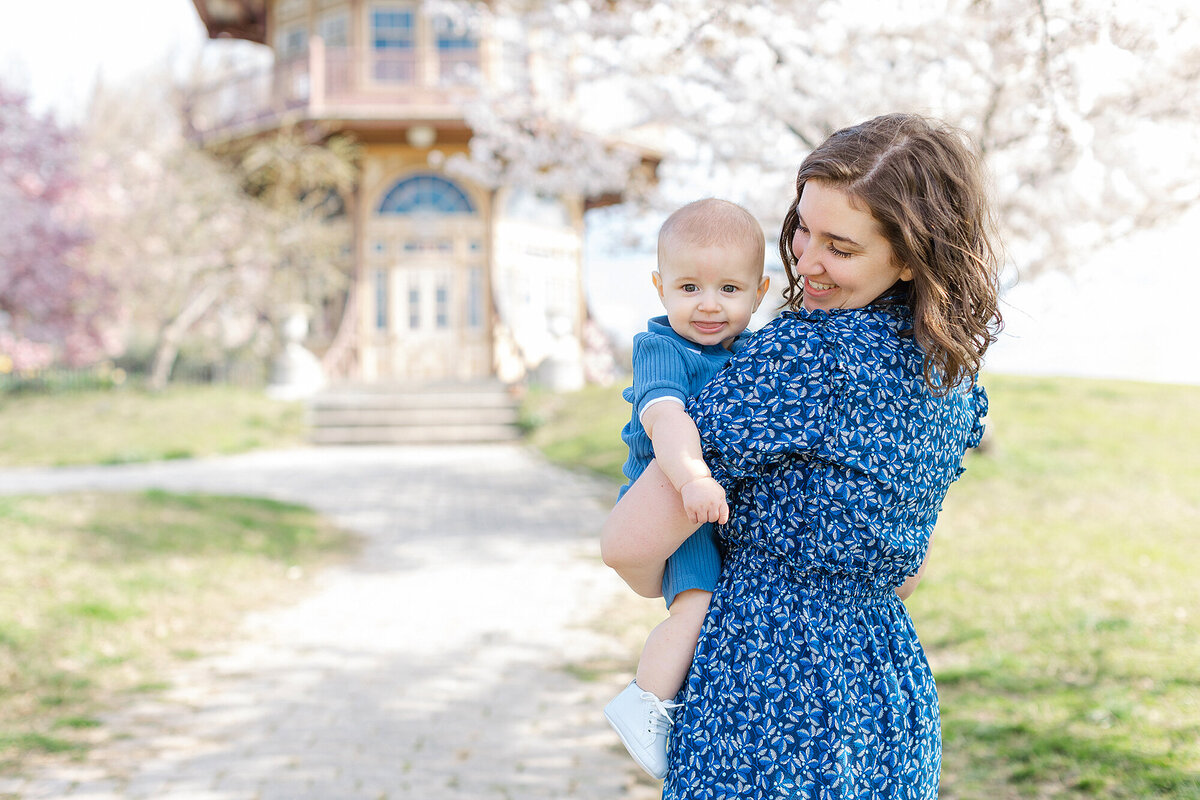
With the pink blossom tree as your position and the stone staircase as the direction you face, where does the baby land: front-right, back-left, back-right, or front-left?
front-right

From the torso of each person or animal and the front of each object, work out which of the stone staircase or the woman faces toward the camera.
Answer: the stone staircase

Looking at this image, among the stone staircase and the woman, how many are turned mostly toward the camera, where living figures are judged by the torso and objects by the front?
1

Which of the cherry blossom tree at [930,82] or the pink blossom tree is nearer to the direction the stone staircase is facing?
the cherry blossom tree

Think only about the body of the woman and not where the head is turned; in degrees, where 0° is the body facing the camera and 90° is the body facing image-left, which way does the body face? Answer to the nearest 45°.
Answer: approximately 135°

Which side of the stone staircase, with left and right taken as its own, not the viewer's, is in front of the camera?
front

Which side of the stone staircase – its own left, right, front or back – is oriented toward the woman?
front

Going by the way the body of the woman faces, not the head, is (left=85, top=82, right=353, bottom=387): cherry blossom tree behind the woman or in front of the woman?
in front

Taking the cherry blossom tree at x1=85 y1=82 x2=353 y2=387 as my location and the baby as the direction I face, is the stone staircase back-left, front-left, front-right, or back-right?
front-left

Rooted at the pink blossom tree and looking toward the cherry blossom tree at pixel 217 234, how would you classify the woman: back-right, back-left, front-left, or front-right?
front-right

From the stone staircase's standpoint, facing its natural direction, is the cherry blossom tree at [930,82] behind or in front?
in front

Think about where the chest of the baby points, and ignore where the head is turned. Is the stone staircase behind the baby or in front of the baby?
behind

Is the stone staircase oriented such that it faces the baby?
yes

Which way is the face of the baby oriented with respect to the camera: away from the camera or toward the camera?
toward the camera
